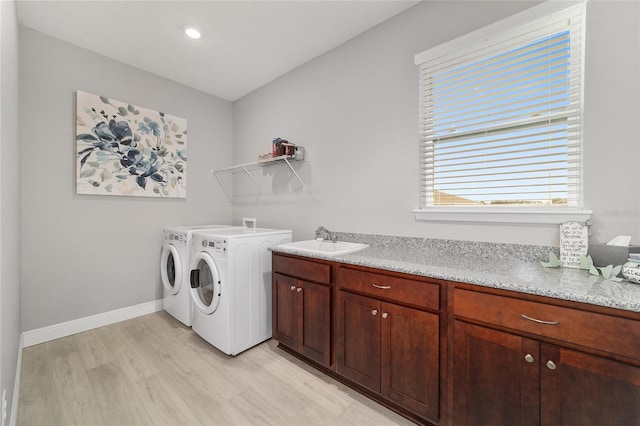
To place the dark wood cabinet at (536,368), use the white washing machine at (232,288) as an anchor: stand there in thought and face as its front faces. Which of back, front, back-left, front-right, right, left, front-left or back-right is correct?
left

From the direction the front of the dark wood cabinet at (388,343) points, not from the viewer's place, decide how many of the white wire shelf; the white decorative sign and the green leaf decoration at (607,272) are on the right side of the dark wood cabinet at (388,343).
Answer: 1

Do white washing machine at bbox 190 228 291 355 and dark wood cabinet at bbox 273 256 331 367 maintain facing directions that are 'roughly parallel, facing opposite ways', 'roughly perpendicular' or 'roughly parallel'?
roughly parallel

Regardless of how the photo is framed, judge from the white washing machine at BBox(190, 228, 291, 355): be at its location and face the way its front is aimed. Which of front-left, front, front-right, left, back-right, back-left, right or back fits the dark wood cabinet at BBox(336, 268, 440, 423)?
left

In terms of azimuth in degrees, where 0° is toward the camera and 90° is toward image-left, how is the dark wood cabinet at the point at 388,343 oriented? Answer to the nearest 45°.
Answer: approximately 45°

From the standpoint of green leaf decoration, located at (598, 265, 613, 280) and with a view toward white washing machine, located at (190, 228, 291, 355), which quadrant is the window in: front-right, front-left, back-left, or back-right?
front-right

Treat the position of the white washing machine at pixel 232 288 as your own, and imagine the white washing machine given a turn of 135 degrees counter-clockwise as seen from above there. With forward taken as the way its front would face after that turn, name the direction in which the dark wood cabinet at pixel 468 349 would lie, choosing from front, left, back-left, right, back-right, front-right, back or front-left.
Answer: front-right

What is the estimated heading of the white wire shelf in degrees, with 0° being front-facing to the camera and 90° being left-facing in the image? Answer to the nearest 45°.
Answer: approximately 45°

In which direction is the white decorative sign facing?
toward the camera
